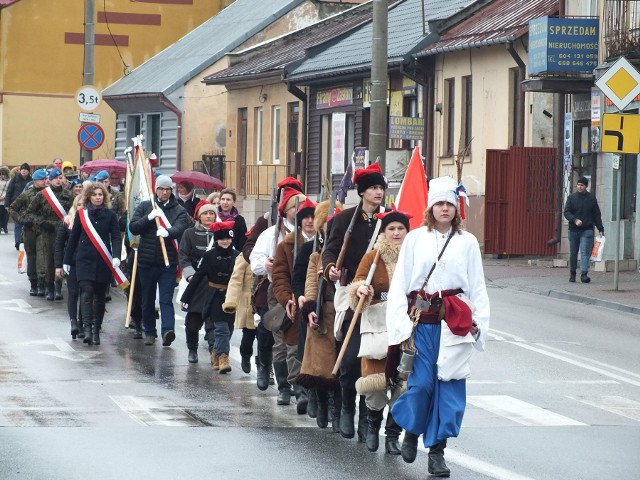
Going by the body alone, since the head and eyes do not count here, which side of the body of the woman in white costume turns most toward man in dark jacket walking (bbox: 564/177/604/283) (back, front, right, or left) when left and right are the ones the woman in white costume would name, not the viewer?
back

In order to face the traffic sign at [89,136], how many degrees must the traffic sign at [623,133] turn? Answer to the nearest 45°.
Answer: approximately 135° to its right

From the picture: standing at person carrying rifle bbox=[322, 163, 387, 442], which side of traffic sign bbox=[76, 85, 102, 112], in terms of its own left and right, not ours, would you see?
front

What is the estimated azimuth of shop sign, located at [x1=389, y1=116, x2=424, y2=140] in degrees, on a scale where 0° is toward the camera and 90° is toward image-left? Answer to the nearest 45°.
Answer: approximately 0°

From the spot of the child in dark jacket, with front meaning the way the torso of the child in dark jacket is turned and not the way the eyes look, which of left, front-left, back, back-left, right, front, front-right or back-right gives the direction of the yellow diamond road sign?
back-left

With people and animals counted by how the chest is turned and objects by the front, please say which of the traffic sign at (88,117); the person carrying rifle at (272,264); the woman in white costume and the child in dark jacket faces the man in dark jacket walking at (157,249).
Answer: the traffic sign

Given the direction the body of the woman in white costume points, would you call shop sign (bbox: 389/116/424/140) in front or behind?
behind

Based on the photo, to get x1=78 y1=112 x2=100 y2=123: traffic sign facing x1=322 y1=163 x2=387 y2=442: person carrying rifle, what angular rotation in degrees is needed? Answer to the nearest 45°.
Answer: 0° — it already faces them
